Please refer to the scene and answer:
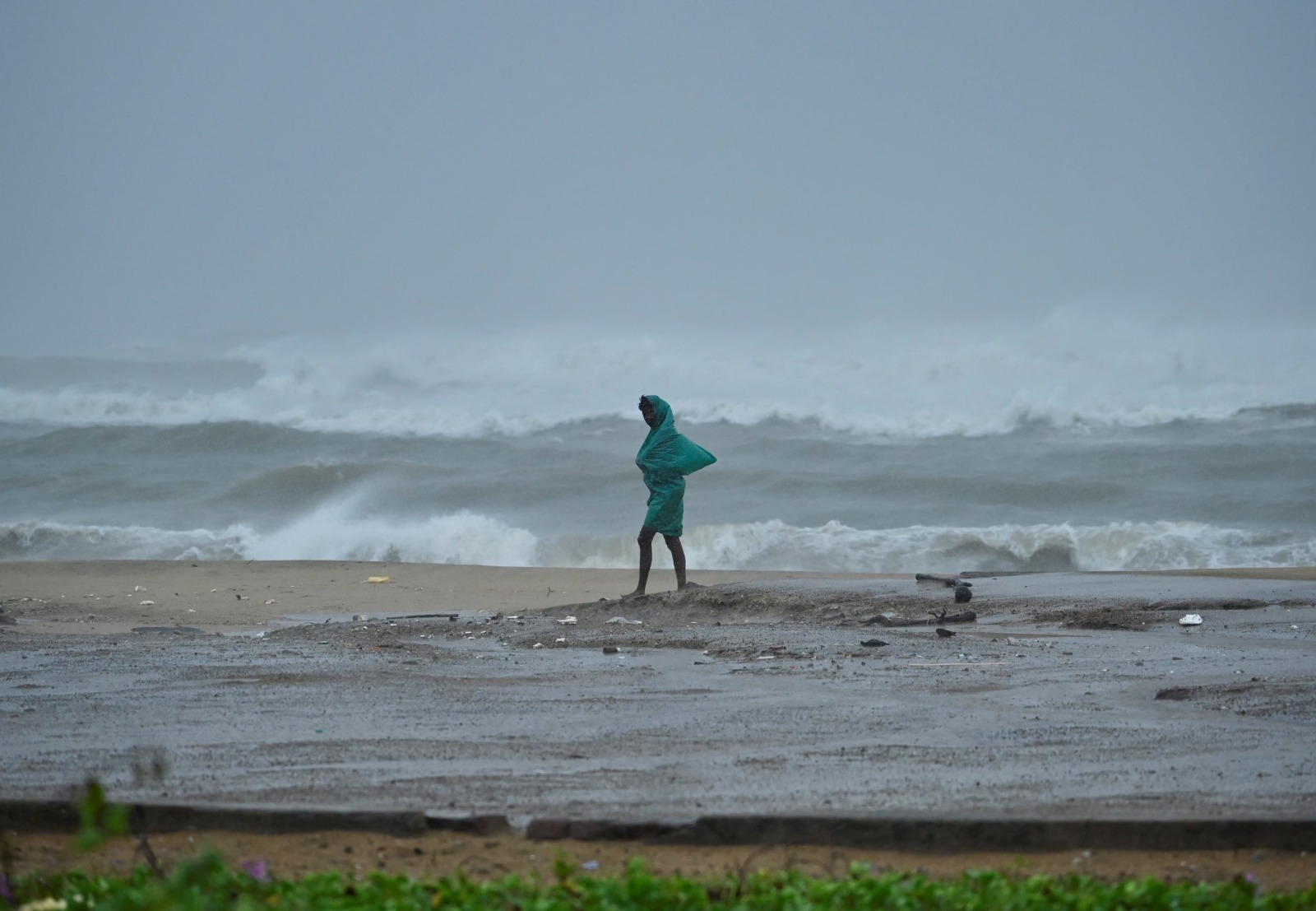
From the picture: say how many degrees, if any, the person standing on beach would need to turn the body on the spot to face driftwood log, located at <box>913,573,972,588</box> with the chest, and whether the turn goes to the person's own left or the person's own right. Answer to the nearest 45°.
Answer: approximately 135° to the person's own left

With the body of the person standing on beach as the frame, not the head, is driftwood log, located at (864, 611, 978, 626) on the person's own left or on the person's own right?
on the person's own left

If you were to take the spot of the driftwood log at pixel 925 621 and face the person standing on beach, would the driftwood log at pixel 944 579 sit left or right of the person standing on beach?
right

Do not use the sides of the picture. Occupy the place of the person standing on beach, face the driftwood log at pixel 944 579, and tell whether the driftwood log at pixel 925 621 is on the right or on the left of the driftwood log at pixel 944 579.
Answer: right

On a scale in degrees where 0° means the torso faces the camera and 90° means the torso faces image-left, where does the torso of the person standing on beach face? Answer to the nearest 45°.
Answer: approximately 45°
